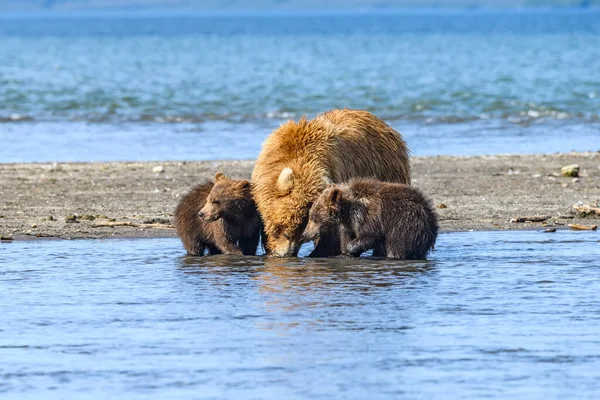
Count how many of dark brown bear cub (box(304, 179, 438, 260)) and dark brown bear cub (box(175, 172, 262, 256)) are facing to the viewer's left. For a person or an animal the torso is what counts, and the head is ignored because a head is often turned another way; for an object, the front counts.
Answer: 1

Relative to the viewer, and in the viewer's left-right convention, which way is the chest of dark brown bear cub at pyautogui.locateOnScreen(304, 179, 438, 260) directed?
facing to the left of the viewer

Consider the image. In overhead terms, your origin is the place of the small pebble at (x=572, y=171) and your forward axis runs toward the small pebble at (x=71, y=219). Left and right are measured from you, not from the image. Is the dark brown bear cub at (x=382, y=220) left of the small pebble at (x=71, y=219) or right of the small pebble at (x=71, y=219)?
left

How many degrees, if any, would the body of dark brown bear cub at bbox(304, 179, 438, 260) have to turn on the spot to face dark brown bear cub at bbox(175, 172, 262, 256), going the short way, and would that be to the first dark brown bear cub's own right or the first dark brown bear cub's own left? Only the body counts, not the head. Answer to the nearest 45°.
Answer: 0° — it already faces it

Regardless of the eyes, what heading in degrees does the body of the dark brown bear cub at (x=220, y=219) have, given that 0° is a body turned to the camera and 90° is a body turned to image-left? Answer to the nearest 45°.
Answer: approximately 315°

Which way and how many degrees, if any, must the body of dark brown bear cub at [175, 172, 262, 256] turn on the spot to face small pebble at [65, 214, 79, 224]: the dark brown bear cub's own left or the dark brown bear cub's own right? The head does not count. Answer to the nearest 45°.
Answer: approximately 180°

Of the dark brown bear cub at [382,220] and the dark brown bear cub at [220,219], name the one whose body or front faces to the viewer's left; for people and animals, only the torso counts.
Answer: the dark brown bear cub at [382,220]

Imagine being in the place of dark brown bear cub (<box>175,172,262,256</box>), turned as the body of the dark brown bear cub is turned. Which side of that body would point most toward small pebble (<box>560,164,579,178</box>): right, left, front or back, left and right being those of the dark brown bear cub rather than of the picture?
left

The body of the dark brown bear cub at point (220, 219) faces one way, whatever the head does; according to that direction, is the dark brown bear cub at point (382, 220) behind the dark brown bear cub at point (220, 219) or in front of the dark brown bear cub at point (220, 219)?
in front

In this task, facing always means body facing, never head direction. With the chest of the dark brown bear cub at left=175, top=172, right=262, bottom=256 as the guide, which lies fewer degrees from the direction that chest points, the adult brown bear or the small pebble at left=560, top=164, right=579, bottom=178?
the adult brown bear

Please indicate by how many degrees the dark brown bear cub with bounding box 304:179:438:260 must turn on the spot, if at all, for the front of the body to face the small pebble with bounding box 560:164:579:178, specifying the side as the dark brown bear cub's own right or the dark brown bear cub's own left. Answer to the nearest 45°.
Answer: approximately 135° to the dark brown bear cub's own right
